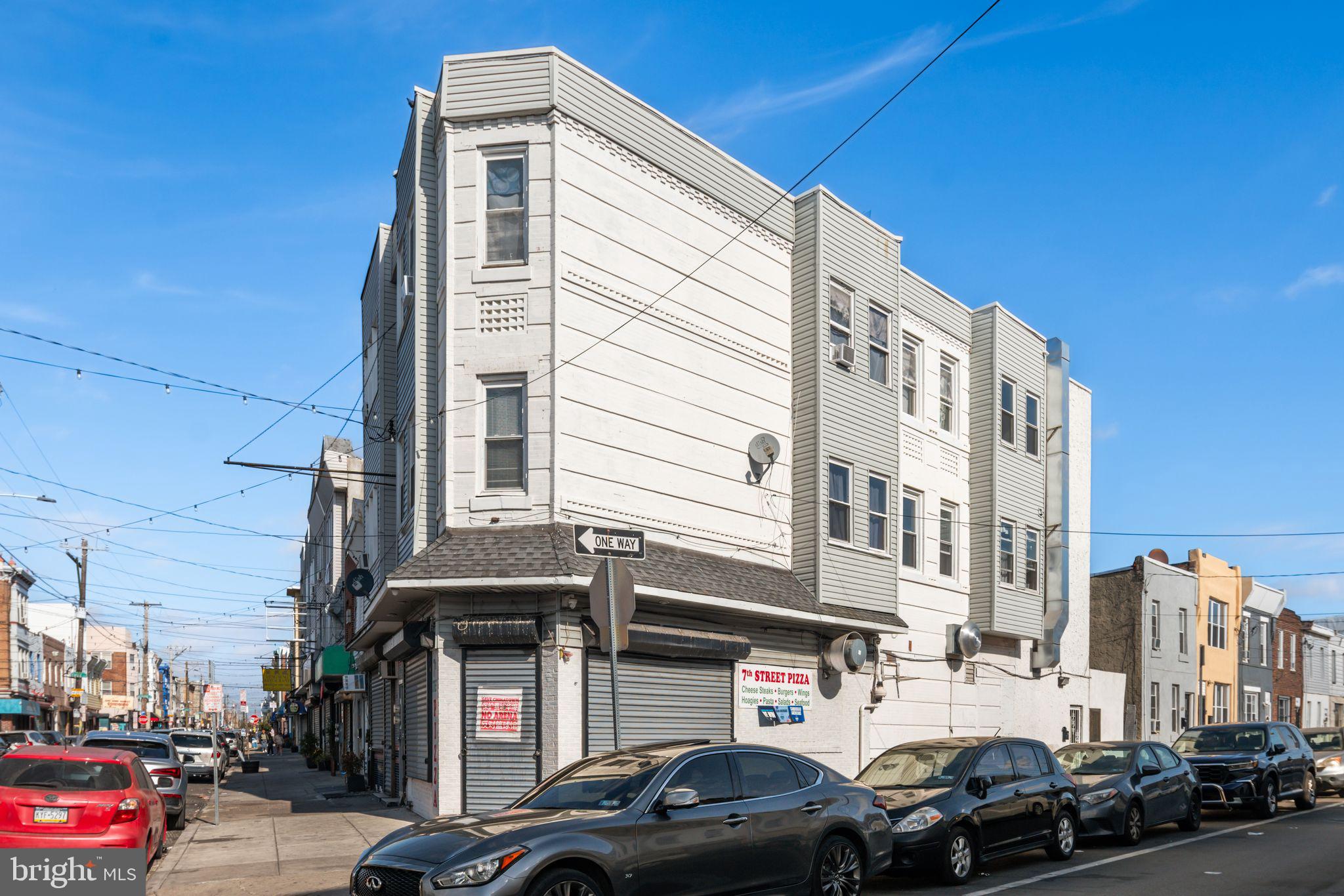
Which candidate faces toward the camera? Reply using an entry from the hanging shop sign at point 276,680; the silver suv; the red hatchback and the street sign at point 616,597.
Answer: the hanging shop sign at point 276,680

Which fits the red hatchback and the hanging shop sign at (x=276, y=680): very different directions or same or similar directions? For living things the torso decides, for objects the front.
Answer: very different directions

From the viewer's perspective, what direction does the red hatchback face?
away from the camera

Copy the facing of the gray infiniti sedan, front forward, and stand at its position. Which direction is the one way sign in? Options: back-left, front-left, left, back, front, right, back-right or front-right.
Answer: back-right

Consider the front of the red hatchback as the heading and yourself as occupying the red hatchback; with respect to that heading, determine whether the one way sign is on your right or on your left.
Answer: on your right

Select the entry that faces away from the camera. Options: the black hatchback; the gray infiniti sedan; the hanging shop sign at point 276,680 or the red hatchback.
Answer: the red hatchback

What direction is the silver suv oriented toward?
away from the camera

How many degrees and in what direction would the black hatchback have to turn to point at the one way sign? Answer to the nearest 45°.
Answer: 0° — it already faces it

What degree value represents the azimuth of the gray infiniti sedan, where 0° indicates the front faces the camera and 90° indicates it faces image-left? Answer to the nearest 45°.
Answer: approximately 45°
